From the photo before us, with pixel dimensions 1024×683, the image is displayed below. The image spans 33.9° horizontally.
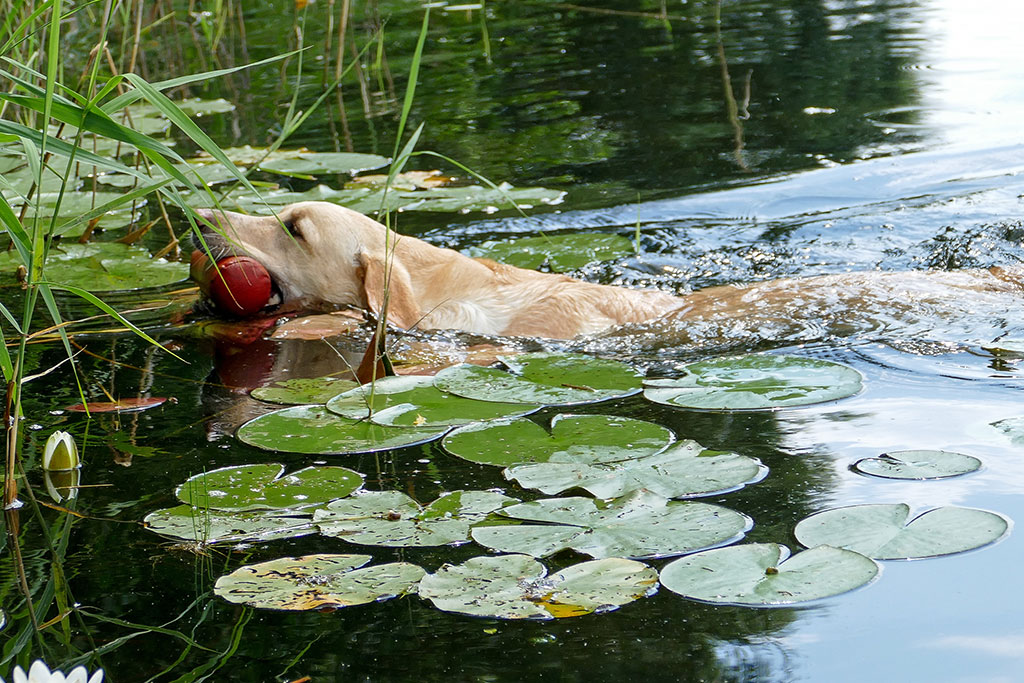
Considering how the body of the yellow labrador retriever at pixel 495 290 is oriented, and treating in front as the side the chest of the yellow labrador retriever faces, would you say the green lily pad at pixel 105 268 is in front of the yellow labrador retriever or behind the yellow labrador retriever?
in front

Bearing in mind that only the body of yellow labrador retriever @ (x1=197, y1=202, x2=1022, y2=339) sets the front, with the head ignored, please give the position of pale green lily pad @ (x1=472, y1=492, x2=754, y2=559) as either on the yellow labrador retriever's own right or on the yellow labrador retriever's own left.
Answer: on the yellow labrador retriever's own left

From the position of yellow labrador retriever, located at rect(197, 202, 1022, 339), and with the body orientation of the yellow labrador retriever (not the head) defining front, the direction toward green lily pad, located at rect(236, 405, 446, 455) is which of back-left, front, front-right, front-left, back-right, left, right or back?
left

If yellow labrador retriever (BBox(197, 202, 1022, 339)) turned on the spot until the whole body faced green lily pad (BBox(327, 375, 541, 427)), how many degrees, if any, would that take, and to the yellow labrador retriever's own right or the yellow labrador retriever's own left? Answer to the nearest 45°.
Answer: approximately 90° to the yellow labrador retriever's own left

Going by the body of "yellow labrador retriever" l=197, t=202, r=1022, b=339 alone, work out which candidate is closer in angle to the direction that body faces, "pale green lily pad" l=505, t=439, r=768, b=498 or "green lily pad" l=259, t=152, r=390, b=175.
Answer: the green lily pad

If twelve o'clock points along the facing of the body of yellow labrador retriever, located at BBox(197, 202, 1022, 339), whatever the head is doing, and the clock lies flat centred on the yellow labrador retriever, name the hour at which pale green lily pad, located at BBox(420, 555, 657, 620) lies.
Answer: The pale green lily pad is roughly at 9 o'clock from the yellow labrador retriever.

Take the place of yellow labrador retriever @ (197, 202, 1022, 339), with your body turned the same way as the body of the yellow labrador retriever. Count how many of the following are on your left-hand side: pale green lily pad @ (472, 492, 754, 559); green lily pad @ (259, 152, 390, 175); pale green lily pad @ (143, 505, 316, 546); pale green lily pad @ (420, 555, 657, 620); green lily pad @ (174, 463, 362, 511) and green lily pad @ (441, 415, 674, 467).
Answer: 5

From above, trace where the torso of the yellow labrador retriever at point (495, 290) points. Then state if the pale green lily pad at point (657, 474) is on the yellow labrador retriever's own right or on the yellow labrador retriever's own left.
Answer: on the yellow labrador retriever's own left

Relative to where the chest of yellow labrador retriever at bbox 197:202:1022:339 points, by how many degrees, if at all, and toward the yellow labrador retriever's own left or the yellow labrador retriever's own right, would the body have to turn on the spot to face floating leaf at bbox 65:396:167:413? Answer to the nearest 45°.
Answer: approximately 45° to the yellow labrador retriever's own left

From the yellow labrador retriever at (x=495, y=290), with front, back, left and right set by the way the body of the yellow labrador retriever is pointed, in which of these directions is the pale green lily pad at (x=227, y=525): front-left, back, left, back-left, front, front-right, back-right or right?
left

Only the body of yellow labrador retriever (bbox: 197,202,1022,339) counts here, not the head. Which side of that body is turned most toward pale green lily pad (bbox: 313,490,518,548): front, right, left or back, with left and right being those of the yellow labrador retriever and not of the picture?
left

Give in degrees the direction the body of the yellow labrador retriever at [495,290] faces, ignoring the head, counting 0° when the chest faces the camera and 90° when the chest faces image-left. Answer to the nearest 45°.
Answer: approximately 90°
